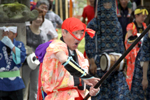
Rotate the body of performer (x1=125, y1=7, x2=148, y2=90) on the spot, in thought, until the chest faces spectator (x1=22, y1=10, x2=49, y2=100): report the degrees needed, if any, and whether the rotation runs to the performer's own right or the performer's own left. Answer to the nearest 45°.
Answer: approximately 135° to the performer's own right

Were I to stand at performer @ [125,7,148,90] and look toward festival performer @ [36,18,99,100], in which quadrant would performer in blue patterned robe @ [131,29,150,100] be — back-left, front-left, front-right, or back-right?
front-left

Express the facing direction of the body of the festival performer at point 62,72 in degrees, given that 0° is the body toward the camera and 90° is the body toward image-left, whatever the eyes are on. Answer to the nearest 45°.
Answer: approximately 315°

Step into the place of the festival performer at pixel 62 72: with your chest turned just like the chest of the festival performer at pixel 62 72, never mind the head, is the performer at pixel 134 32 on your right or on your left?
on your left

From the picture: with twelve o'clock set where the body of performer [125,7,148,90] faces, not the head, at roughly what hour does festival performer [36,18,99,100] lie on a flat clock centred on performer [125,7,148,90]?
festival performer [36,18,99,100] is roughly at 2 o'clock from performer [125,7,148,90].

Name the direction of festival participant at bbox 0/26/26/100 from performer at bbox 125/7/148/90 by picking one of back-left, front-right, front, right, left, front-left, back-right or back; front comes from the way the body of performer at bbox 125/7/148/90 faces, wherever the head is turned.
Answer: right

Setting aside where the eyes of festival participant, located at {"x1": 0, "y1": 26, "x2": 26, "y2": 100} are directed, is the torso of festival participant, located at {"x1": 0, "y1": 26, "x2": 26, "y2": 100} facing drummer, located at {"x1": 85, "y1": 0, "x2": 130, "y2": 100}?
no

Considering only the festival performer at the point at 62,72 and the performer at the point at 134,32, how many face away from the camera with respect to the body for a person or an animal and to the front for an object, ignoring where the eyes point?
0

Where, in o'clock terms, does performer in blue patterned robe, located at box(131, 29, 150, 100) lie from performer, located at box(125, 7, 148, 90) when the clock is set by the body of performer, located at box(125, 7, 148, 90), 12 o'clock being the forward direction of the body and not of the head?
performer in blue patterned robe, located at box(131, 29, 150, 100) is roughly at 1 o'clock from performer, located at box(125, 7, 148, 90).

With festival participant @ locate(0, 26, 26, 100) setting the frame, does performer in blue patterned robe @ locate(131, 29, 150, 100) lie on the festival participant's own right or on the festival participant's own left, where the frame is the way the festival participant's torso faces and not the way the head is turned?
on the festival participant's own left

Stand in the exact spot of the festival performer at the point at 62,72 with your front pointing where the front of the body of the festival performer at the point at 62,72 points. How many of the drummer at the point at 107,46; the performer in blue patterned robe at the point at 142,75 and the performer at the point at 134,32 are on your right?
0
